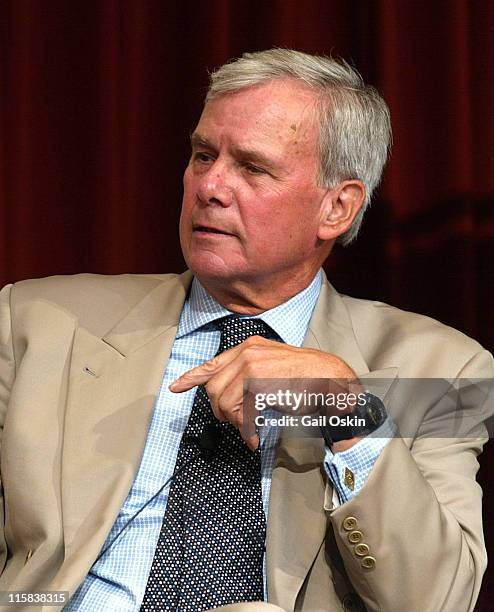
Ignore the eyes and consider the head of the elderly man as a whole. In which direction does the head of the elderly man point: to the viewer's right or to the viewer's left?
to the viewer's left

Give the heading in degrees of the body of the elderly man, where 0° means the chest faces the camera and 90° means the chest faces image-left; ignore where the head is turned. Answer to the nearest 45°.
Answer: approximately 0°
